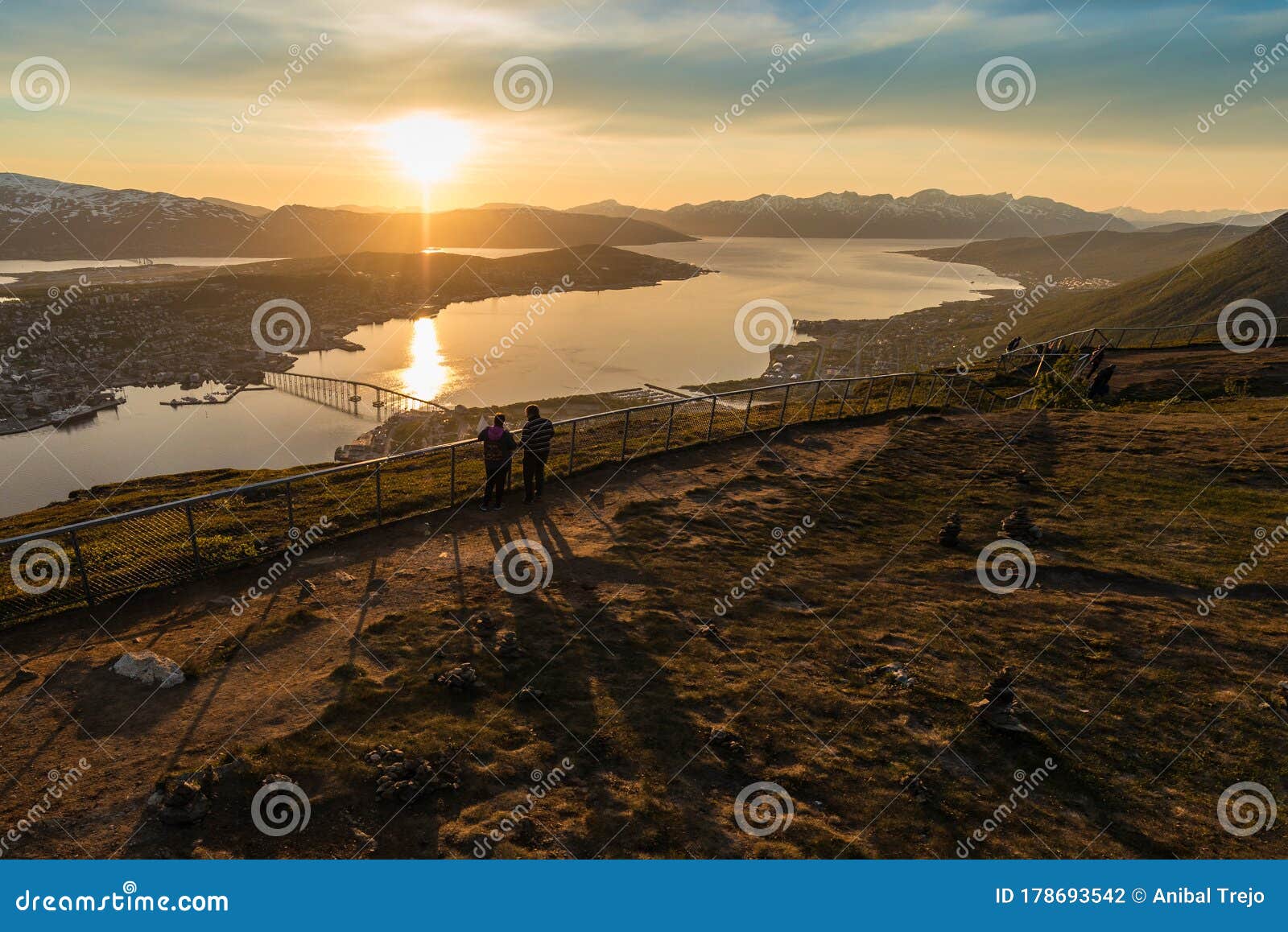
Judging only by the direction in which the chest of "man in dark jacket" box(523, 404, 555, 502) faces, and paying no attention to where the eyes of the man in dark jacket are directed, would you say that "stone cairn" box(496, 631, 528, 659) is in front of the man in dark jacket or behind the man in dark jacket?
behind

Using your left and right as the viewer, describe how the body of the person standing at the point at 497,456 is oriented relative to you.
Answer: facing away from the viewer

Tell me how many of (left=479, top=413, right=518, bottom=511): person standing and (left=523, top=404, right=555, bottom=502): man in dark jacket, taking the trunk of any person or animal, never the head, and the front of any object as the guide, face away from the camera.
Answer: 2

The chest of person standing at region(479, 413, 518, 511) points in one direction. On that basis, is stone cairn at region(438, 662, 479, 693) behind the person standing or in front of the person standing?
behind

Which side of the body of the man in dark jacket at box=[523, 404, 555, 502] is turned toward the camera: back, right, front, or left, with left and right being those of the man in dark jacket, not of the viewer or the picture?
back

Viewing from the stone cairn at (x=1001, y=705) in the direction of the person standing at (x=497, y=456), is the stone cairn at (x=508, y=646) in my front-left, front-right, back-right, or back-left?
front-left

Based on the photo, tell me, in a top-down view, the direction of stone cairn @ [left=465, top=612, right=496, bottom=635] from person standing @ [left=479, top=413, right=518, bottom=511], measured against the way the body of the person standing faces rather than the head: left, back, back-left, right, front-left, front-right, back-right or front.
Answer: back

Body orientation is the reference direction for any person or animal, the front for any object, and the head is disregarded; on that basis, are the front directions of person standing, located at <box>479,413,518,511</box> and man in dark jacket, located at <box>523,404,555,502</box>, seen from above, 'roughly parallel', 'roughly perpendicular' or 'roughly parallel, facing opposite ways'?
roughly parallel

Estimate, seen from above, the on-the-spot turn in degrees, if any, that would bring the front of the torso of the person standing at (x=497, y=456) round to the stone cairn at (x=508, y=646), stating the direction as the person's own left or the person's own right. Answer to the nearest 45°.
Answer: approximately 180°

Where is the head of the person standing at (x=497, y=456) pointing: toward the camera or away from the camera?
away from the camera
